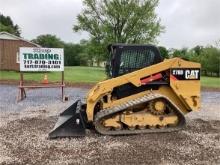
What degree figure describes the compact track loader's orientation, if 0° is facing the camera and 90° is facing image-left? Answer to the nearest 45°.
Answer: approximately 90°
